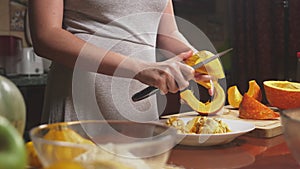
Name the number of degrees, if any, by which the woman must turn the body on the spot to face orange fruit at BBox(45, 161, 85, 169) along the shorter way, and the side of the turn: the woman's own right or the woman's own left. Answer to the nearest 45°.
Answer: approximately 45° to the woman's own right

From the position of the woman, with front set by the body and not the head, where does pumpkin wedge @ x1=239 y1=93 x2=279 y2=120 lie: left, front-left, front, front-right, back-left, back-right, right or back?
front-left

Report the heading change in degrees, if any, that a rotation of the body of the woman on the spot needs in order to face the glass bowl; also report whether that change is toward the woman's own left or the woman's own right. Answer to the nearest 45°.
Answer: approximately 45° to the woman's own right

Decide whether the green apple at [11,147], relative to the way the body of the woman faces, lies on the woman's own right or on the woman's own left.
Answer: on the woman's own right

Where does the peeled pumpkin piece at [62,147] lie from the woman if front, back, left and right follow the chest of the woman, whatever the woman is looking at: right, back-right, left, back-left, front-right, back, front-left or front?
front-right

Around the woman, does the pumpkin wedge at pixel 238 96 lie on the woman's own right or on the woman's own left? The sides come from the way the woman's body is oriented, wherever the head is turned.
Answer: on the woman's own left

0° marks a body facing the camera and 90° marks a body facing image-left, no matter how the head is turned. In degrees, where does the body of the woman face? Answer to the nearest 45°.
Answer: approximately 315°

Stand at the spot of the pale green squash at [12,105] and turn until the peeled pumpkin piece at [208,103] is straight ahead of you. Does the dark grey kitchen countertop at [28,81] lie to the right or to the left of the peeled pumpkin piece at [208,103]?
left
